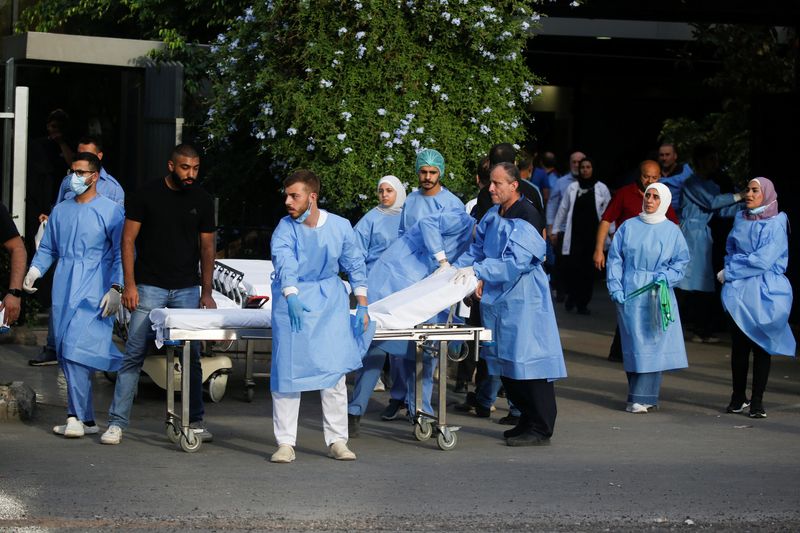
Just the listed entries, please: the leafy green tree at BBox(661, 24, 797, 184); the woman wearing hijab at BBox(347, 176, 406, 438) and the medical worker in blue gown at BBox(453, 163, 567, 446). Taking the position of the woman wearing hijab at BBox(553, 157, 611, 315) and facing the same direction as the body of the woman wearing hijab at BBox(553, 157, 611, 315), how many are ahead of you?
2

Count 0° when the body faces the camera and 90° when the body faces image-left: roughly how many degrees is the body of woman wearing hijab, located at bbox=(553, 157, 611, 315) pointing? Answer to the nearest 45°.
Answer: approximately 0°

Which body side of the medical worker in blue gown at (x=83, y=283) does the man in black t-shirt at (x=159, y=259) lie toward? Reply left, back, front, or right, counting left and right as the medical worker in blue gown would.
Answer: left

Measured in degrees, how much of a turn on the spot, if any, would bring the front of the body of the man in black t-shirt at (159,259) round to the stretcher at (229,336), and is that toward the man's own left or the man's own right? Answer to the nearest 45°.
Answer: approximately 45° to the man's own left

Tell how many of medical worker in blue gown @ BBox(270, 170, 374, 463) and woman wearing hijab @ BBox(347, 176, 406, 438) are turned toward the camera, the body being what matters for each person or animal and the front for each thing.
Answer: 2

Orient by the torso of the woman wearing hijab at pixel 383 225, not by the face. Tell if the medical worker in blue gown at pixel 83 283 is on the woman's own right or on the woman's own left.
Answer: on the woman's own right

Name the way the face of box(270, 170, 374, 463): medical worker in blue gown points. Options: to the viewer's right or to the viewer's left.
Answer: to the viewer's left

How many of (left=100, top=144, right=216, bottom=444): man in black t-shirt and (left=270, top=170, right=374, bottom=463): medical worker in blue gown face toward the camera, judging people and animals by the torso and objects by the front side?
2

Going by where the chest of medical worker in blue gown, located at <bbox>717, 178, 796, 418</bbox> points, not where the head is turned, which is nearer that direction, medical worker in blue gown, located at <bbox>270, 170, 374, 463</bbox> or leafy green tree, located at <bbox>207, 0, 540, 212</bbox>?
the medical worker in blue gown
